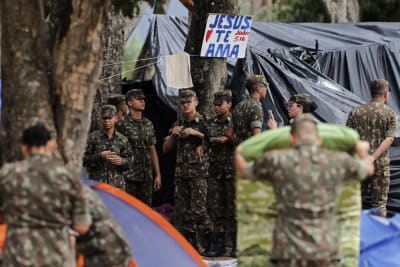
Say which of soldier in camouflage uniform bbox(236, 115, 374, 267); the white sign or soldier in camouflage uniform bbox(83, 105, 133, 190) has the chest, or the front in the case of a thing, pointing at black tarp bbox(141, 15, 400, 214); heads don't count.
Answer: soldier in camouflage uniform bbox(236, 115, 374, 267)

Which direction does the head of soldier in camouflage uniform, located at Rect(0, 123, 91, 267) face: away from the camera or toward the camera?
away from the camera

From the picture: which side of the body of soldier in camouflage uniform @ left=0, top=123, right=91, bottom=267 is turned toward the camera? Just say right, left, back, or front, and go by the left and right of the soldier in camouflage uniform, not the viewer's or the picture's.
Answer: back

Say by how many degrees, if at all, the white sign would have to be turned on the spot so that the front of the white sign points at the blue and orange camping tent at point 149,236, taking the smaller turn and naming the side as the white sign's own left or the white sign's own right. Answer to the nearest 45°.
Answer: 0° — it already faces it

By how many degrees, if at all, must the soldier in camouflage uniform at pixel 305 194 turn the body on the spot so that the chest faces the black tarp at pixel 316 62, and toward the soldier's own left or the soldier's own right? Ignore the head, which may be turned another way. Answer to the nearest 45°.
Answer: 0° — they already face it

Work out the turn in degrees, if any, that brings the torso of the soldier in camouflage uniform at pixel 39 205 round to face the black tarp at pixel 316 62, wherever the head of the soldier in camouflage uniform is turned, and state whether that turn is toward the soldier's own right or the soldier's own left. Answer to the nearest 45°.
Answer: approximately 45° to the soldier's own right

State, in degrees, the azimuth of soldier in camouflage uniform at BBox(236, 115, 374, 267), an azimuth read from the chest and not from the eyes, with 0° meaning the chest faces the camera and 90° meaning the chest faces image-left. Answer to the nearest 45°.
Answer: approximately 180°

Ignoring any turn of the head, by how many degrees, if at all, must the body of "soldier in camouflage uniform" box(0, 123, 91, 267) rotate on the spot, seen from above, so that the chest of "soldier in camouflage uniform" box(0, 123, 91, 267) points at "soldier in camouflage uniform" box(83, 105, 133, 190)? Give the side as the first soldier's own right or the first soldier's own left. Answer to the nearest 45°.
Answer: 0° — they already face them
